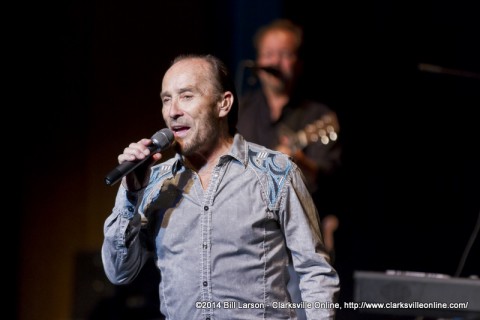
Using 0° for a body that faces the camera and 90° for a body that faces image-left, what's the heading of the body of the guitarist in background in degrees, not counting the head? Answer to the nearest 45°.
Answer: approximately 0°
